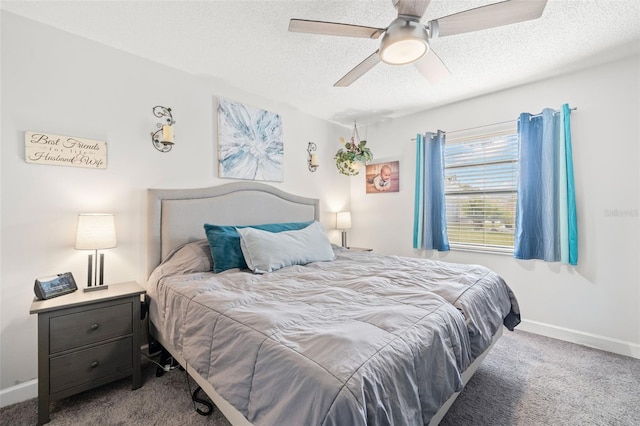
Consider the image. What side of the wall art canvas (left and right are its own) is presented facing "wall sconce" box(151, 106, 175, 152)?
right

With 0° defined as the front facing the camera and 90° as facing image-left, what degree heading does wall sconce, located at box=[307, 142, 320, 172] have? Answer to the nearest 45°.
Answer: approximately 315°

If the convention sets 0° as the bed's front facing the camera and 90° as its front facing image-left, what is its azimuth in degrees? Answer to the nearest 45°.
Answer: approximately 315°

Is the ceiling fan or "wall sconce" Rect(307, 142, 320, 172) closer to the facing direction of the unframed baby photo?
the wall sconce

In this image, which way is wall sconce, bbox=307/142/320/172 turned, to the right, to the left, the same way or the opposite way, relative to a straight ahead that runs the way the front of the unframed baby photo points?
to the left

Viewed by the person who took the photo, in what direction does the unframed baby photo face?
facing the viewer and to the left of the viewer

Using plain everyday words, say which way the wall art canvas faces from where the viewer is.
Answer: facing the viewer and to the right of the viewer

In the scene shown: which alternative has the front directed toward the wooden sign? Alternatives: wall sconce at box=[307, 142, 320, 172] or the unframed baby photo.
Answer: the unframed baby photo

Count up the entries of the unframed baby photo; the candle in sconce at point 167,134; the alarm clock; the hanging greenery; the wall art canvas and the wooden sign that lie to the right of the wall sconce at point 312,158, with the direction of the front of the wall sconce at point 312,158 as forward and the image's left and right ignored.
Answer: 4

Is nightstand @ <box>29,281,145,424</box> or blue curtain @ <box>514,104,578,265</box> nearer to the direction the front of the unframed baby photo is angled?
the nightstand

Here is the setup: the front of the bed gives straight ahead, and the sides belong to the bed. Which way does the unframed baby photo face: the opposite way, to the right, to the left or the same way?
to the right
